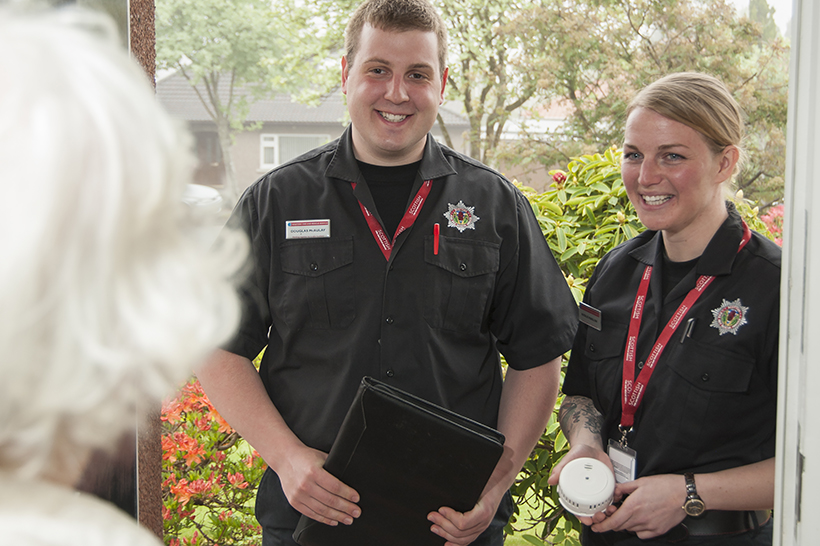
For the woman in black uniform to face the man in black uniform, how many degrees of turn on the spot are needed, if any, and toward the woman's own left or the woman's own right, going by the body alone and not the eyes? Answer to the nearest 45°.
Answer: approximately 45° to the woman's own right

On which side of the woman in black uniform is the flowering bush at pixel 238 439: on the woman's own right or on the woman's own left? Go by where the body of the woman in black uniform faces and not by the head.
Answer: on the woman's own right

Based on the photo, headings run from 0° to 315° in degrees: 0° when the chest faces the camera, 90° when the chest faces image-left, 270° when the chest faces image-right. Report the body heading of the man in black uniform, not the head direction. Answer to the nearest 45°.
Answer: approximately 0°

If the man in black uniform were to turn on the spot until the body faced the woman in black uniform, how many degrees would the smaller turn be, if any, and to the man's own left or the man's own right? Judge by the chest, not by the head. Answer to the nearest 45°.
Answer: approximately 90° to the man's own left

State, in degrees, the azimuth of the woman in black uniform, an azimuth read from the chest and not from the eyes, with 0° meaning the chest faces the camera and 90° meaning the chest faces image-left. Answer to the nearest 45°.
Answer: approximately 45°

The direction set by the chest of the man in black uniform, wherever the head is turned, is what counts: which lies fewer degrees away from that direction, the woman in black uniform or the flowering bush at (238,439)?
the woman in black uniform
